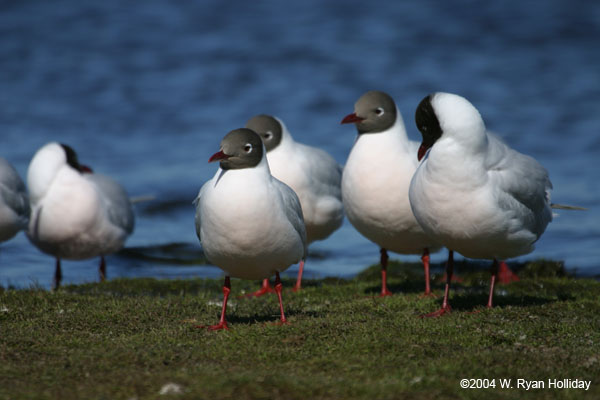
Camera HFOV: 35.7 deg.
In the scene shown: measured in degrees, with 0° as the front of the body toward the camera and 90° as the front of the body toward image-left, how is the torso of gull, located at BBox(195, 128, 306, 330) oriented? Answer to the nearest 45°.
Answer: approximately 45°

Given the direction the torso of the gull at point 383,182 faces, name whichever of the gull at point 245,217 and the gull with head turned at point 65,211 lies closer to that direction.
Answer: the gull

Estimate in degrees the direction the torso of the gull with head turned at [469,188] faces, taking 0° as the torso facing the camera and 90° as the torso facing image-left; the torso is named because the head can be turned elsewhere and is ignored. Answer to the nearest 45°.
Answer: approximately 45°

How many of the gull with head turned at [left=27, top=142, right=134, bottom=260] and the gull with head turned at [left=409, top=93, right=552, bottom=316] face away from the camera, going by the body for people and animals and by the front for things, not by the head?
0

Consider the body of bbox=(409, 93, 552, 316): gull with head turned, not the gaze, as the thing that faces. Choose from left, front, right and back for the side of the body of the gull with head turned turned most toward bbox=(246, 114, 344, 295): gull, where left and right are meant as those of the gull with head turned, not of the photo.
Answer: right

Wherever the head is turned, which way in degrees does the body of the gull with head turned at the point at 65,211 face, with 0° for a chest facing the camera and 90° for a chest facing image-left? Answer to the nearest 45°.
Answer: approximately 45°

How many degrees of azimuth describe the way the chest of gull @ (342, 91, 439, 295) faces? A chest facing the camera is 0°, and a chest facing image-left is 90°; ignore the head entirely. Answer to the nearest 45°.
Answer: approximately 45°

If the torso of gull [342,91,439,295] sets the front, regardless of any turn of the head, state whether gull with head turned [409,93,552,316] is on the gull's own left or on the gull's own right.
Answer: on the gull's own left

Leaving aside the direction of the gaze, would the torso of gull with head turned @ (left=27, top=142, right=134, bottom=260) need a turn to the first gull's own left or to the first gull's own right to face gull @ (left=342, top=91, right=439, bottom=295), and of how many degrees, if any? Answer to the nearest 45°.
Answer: approximately 90° to the first gull's own left

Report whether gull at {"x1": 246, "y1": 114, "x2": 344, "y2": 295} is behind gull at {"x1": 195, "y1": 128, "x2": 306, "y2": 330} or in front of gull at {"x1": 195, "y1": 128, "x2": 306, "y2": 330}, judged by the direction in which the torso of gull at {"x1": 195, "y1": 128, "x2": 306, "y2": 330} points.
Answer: behind

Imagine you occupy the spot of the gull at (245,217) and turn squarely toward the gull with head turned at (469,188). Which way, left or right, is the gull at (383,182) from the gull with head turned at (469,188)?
left

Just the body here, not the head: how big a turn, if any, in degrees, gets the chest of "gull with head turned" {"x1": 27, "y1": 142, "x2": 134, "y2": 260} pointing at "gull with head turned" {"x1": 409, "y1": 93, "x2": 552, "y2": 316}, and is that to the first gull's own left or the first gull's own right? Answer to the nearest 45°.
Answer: approximately 90° to the first gull's own left
